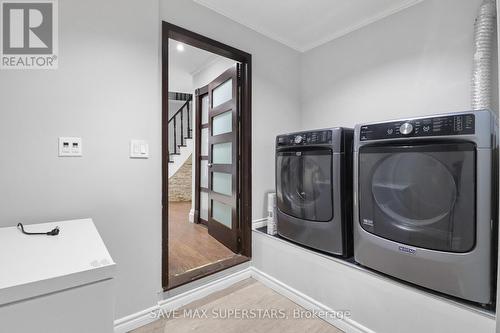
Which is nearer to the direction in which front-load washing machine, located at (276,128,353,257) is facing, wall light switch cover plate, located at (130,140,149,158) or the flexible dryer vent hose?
the wall light switch cover plate

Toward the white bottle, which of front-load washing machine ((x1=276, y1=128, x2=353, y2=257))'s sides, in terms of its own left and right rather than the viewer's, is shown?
right

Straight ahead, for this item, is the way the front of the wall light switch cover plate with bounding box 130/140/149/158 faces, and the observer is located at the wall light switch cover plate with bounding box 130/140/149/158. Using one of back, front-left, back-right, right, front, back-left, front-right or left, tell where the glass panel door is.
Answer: back-left

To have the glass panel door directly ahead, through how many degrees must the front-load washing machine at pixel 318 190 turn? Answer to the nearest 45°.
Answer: approximately 90° to its right

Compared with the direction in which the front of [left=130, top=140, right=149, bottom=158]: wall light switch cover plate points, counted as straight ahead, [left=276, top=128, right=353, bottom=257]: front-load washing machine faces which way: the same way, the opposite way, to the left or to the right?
to the right

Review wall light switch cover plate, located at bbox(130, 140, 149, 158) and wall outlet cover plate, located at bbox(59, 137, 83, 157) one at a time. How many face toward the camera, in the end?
2

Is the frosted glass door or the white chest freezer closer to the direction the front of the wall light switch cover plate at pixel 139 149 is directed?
the white chest freezer

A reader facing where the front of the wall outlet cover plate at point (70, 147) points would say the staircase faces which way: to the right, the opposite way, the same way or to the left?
to the right
